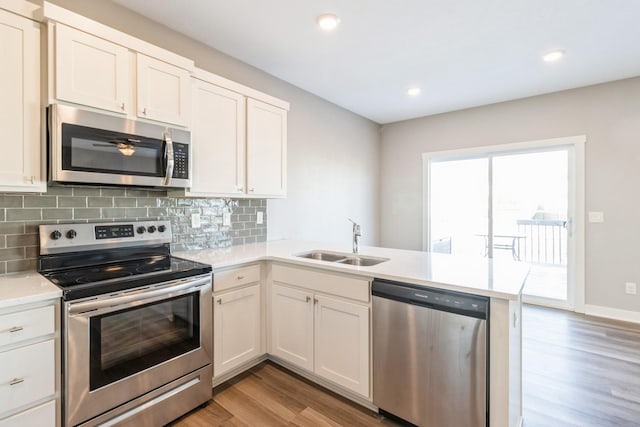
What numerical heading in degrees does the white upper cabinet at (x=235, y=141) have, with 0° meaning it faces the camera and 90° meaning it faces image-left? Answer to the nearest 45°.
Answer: approximately 315°

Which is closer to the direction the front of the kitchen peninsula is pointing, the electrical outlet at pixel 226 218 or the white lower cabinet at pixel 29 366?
the white lower cabinet

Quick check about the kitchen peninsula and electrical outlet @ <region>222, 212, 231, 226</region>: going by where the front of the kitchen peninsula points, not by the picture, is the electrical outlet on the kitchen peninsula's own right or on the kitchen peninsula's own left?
on the kitchen peninsula's own right

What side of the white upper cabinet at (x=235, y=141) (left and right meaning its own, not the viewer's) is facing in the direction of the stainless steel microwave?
right

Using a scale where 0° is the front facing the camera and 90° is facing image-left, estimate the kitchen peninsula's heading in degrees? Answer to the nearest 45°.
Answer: approximately 45°
